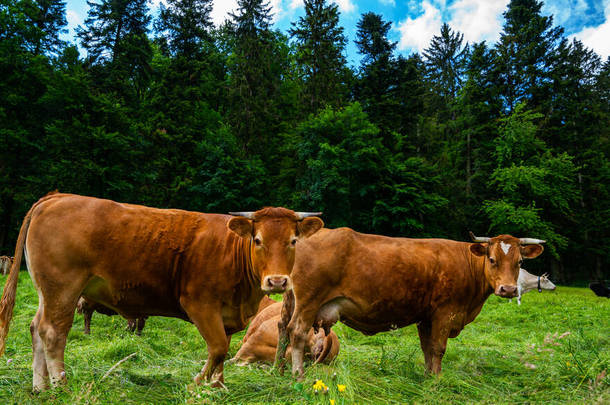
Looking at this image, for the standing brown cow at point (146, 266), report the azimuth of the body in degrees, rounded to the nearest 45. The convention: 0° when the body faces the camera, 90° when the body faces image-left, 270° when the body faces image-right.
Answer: approximately 270°

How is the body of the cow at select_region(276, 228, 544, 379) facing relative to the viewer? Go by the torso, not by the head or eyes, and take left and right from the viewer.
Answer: facing to the right of the viewer

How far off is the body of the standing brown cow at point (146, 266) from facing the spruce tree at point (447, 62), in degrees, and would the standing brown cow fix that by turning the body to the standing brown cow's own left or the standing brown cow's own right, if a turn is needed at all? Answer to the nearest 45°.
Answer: approximately 45° to the standing brown cow's own left
